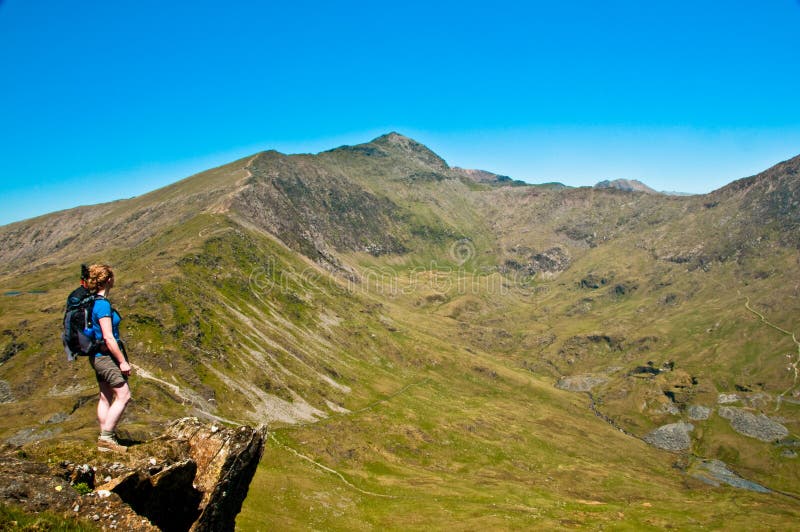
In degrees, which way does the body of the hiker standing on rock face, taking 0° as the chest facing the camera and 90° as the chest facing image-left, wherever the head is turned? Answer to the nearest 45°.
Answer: approximately 270°
